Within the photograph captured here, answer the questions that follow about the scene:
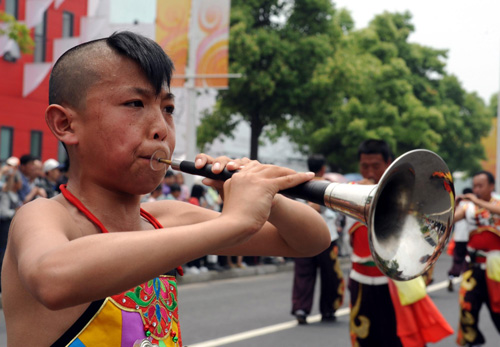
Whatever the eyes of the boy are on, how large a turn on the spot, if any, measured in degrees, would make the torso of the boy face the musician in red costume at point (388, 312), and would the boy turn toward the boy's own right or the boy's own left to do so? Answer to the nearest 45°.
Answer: approximately 90° to the boy's own left

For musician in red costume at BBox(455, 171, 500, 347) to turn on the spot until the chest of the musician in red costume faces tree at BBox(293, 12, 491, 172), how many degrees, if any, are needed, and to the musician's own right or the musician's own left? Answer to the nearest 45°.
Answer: approximately 135° to the musician's own right

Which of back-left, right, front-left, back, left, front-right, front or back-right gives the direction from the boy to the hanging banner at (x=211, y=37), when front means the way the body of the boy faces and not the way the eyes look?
back-left

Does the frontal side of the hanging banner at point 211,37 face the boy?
yes

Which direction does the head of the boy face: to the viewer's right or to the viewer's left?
to the viewer's right

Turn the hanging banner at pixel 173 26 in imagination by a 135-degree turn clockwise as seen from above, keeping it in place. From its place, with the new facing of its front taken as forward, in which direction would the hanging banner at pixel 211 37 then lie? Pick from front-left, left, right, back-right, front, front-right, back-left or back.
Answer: right
